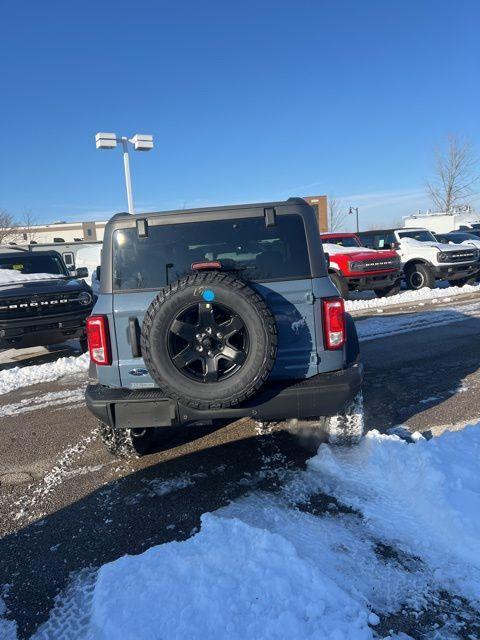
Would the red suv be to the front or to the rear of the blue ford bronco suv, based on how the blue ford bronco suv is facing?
to the front

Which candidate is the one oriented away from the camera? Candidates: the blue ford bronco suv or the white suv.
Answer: the blue ford bronco suv

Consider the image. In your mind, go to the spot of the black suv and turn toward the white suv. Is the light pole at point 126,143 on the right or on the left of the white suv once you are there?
left

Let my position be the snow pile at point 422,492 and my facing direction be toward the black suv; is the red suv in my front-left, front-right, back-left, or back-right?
front-right

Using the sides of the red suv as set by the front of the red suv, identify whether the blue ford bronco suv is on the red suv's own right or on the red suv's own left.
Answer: on the red suv's own right

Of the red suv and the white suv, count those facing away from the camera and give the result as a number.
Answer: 0

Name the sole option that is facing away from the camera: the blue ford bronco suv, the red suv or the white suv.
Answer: the blue ford bronco suv

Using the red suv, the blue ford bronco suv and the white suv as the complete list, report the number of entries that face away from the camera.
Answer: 1

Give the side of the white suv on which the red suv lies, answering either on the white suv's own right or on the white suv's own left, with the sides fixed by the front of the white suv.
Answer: on the white suv's own right

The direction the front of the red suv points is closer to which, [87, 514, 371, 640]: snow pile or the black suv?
the snow pile

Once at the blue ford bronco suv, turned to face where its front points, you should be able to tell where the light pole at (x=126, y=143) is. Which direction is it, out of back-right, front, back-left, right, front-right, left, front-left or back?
front

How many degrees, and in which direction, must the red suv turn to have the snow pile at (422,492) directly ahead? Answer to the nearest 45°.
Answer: approximately 45° to its right

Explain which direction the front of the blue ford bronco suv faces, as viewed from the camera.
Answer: facing away from the viewer

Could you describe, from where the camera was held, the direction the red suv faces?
facing the viewer and to the right of the viewer

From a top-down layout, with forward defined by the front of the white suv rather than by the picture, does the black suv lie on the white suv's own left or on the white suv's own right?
on the white suv's own right

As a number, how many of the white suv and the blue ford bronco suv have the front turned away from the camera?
1

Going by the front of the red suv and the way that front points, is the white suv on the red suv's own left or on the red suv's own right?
on the red suv's own left
